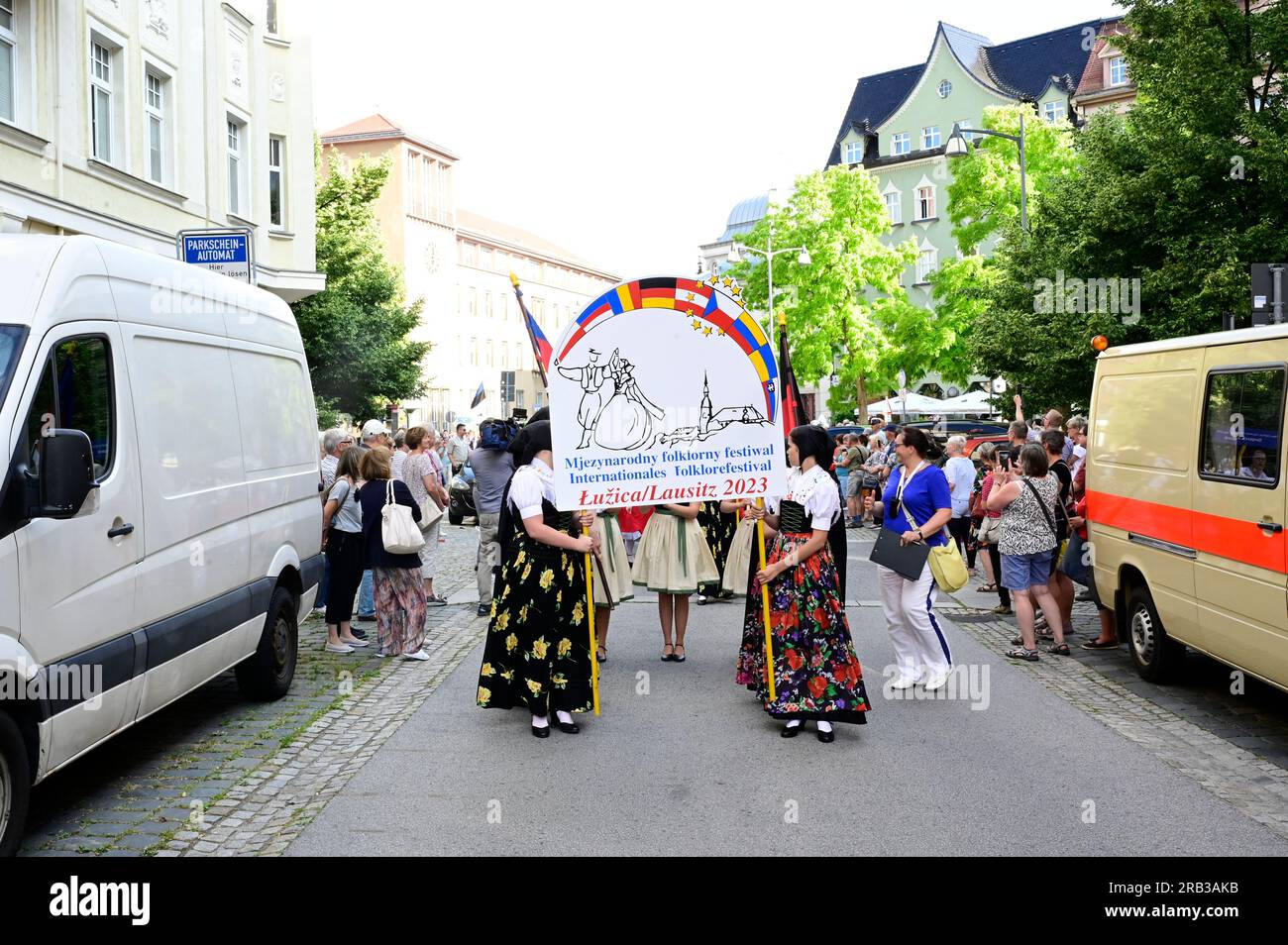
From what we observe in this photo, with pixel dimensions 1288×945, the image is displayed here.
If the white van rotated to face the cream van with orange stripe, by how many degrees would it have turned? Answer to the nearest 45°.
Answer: approximately 135° to its left

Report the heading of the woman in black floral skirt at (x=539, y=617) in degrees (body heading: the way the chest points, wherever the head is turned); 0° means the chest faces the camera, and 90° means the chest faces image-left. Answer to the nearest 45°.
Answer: approximately 315°

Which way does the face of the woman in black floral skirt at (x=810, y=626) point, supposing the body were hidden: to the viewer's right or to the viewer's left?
to the viewer's left
